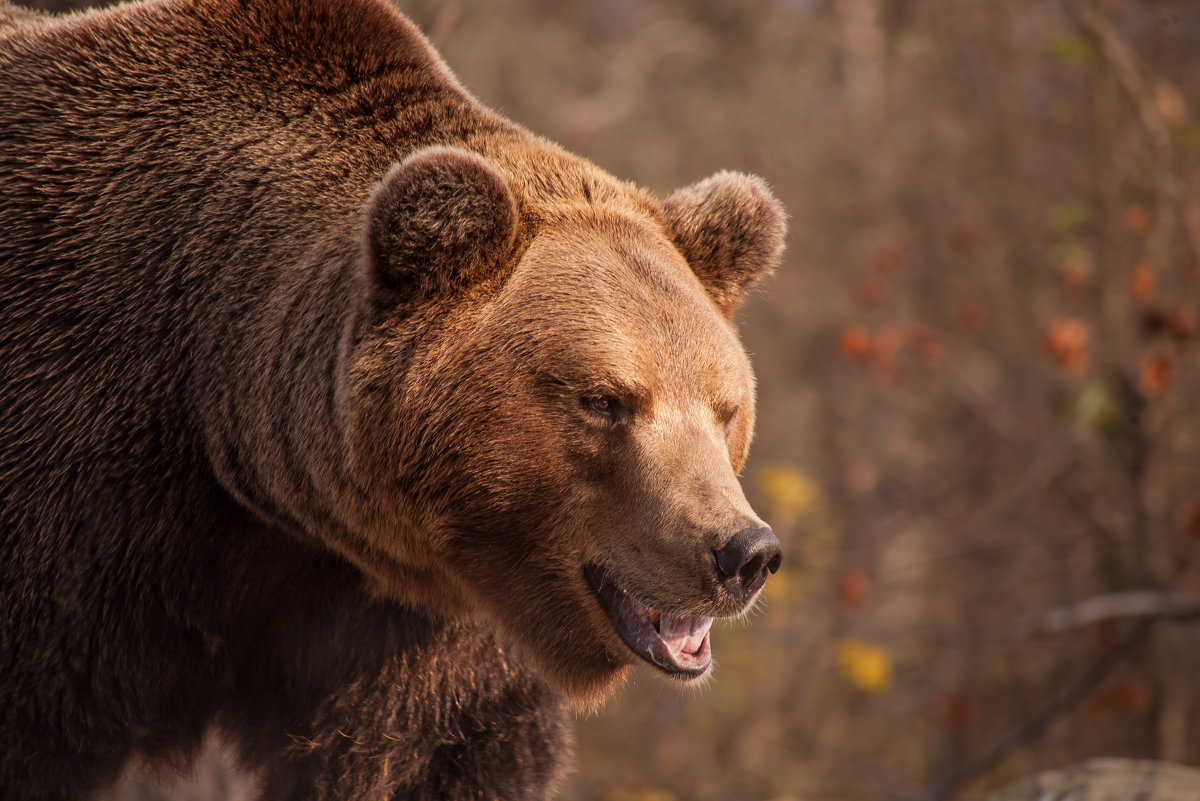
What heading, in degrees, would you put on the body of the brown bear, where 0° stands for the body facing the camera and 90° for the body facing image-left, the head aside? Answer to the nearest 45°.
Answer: approximately 315°

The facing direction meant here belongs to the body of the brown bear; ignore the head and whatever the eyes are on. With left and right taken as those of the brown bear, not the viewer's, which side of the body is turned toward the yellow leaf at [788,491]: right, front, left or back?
left

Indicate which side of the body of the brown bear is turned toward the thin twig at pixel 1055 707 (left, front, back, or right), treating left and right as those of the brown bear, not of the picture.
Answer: left

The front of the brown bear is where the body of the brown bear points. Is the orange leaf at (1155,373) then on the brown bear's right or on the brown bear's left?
on the brown bear's left

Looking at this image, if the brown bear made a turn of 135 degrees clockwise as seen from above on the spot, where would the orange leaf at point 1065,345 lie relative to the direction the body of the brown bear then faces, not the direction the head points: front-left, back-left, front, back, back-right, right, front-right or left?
back-right

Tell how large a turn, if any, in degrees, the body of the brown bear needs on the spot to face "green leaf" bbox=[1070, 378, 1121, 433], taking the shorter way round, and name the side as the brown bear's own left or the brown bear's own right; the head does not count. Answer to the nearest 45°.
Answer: approximately 90° to the brown bear's own left
